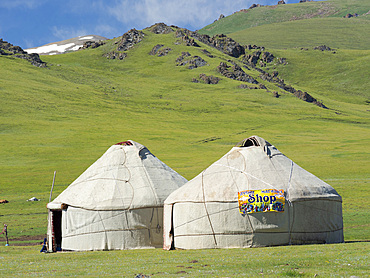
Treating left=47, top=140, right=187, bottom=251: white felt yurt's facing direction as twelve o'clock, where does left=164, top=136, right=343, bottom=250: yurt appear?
The yurt is roughly at 7 o'clock from the white felt yurt.

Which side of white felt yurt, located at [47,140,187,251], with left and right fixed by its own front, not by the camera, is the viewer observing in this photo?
left

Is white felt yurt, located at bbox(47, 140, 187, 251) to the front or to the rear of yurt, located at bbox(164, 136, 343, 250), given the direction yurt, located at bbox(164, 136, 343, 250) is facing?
to the front
